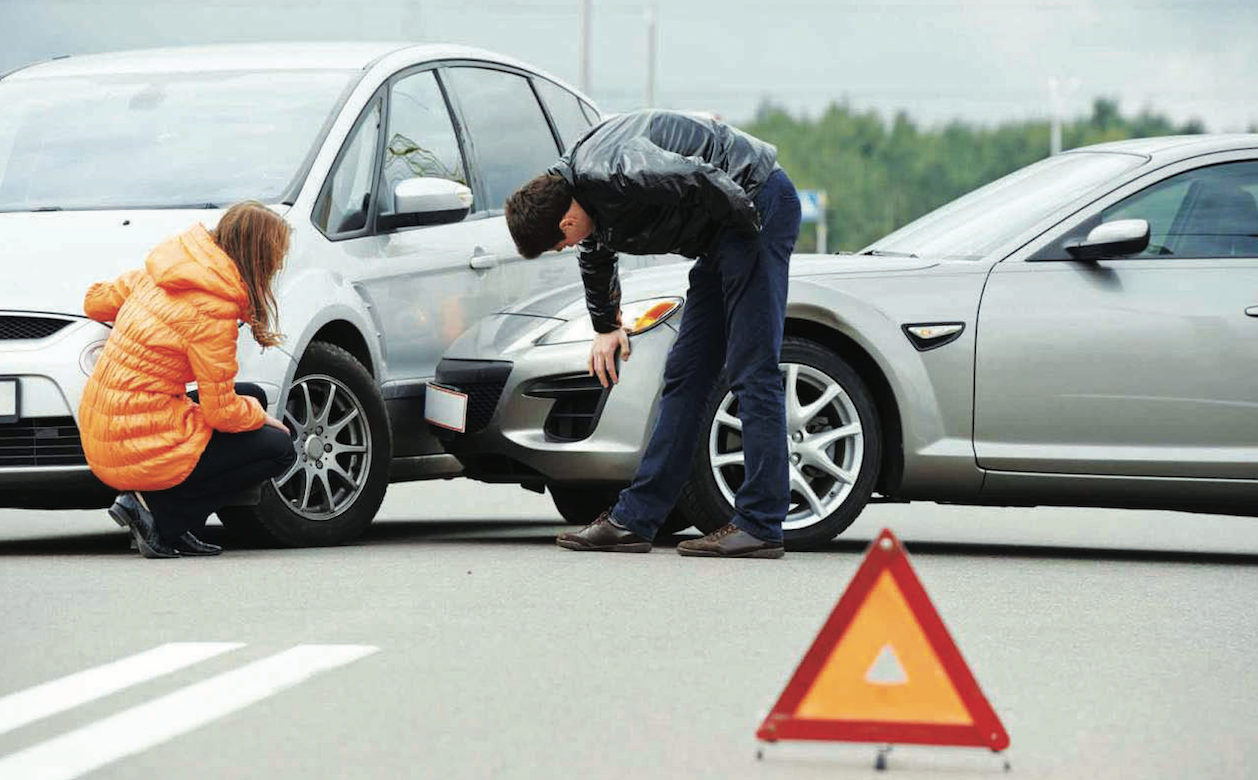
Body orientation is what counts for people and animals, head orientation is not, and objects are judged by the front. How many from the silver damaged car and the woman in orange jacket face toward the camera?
0

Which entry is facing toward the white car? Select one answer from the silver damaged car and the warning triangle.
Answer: the silver damaged car

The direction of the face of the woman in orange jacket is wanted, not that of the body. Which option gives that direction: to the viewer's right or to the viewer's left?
to the viewer's right

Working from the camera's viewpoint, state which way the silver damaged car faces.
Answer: facing to the left of the viewer

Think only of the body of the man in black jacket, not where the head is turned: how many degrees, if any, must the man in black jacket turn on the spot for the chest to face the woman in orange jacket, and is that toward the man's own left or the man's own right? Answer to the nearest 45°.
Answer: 0° — they already face them

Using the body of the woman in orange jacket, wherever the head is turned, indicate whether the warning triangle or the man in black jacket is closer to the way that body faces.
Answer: the man in black jacket

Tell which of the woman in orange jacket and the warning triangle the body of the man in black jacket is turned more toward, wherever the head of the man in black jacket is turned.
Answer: the woman in orange jacket

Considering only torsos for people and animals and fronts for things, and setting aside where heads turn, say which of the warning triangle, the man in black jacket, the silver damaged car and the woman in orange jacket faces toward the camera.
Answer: the warning triangle

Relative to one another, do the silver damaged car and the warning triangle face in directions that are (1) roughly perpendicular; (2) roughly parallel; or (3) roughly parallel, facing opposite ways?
roughly perpendicular

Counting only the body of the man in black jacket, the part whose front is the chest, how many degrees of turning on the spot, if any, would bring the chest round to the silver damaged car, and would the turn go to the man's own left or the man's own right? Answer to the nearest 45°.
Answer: approximately 180°

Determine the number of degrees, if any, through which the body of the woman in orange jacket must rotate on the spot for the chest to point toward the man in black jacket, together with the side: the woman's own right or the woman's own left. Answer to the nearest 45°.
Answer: approximately 45° to the woman's own right

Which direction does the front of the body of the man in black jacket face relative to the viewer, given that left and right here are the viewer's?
facing to the left of the viewer

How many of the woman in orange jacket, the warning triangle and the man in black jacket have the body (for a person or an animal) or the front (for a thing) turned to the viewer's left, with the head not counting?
1

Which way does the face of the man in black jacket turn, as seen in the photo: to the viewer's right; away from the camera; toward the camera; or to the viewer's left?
to the viewer's left
